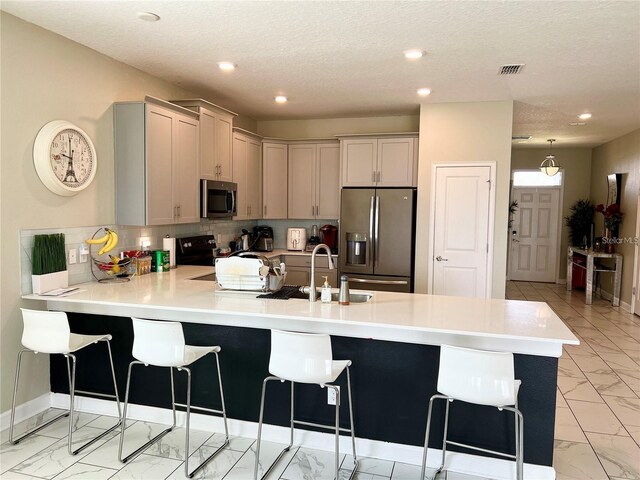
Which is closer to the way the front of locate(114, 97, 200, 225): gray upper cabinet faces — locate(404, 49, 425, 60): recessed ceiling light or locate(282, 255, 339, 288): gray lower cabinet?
the recessed ceiling light

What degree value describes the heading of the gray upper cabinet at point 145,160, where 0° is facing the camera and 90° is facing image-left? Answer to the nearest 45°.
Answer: approximately 315°

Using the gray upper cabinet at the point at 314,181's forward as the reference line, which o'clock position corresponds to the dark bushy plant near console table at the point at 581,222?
The dark bushy plant near console table is roughly at 8 o'clock from the gray upper cabinet.

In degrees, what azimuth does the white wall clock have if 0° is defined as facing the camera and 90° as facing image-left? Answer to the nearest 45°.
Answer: approximately 315°

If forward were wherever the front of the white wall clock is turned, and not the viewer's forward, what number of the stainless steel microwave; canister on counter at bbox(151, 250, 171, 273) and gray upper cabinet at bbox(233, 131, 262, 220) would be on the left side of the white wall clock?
3

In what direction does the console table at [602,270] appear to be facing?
to the viewer's left

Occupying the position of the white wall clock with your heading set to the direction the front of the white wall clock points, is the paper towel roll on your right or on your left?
on your left

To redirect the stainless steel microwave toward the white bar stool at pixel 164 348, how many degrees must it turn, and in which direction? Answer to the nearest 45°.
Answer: approximately 45° to its right

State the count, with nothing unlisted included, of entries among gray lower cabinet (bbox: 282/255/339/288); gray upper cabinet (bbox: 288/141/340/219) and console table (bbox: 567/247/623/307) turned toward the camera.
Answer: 2

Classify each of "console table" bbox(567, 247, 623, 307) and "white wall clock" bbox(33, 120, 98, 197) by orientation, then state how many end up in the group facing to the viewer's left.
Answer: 1
